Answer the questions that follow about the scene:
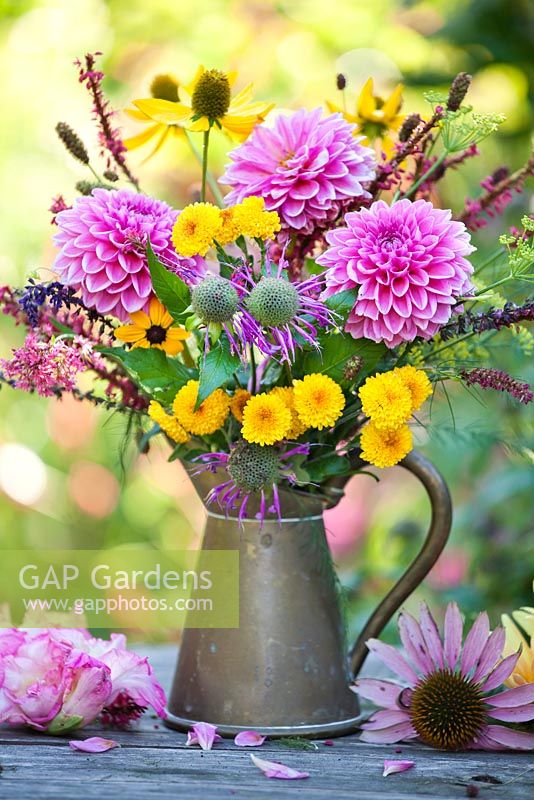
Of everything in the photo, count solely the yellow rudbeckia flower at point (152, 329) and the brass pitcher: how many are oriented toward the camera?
1

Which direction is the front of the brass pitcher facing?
to the viewer's left

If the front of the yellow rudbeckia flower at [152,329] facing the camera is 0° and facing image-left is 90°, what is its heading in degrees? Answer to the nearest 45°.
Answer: approximately 0°

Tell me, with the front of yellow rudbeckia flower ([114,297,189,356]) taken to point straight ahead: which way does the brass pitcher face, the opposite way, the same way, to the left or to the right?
to the right
